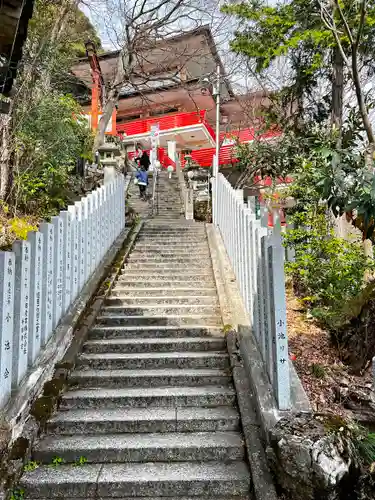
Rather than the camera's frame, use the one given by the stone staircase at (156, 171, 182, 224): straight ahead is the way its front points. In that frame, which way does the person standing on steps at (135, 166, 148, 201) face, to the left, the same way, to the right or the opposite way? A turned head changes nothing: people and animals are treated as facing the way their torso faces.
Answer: the opposite way

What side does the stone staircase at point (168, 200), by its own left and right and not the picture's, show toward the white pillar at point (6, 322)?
front

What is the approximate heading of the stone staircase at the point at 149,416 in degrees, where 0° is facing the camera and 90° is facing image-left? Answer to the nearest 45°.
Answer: approximately 0°

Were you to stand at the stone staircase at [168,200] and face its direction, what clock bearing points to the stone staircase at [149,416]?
the stone staircase at [149,416] is roughly at 12 o'clock from the stone staircase at [168,200].

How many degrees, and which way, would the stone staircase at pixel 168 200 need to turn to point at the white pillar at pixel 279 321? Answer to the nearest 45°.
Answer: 0° — it already faces it

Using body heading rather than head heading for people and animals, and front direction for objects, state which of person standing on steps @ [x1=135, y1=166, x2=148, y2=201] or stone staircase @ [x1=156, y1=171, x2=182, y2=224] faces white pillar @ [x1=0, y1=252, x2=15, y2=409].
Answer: the stone staircase

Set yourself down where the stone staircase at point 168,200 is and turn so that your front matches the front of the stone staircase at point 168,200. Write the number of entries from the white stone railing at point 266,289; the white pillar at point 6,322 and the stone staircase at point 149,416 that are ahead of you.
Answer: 3

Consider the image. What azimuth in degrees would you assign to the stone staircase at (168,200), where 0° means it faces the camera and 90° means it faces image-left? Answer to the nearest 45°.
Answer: approximately 0°

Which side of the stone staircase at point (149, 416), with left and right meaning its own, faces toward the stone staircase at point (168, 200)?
back

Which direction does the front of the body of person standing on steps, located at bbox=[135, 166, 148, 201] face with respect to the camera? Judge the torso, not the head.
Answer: away from the camera
